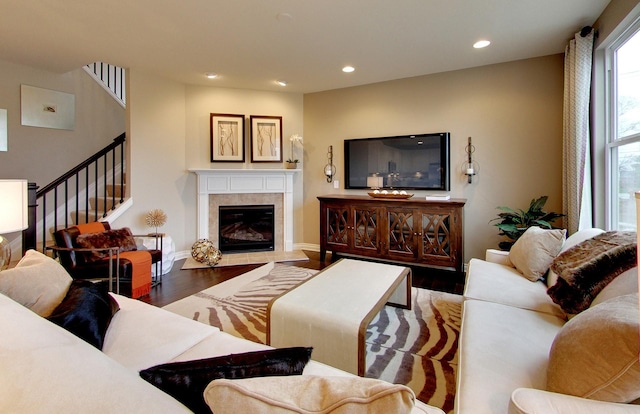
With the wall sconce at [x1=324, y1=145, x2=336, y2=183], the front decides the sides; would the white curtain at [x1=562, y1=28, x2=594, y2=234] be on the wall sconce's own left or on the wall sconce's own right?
on the wall sconce's own left

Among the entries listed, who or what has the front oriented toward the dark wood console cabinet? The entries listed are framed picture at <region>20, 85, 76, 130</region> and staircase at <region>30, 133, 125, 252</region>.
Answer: the framed picture

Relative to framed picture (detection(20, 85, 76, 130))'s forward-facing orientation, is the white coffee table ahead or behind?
ahead

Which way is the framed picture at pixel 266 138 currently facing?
toward the camera

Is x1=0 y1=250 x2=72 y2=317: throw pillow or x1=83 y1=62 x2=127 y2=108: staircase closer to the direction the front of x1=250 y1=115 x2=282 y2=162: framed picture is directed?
the throw pillow

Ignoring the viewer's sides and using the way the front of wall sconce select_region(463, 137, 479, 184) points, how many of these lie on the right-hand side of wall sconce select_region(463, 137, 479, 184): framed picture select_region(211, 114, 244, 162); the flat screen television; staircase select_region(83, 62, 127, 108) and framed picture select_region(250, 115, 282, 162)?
4

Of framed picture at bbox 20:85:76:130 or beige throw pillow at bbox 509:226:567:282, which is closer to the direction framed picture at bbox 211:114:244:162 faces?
the beige throw pillow

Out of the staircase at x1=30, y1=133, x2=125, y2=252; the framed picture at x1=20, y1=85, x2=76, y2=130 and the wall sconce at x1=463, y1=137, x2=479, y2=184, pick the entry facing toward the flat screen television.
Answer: the framed picture

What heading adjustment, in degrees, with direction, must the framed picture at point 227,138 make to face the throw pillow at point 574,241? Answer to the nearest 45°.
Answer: approximately 45° to its left

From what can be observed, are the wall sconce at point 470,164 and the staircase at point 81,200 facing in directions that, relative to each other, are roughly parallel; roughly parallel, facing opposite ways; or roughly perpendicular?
roughly parallel

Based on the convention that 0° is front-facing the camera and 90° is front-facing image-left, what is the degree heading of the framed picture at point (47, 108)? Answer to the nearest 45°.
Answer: approximately 315°

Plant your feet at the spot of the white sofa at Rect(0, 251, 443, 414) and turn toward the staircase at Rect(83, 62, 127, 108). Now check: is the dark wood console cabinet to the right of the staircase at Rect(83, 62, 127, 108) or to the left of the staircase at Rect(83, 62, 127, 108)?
right

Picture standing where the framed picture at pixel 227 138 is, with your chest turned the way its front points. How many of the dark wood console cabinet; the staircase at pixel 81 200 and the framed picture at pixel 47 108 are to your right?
2

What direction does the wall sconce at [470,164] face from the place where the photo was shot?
facing the viewer

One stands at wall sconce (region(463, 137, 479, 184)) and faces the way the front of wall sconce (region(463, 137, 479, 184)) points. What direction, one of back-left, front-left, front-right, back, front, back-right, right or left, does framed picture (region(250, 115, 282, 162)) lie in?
right

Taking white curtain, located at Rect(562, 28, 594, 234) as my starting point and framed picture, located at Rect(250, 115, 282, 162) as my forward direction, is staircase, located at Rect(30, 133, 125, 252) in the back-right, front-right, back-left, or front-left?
front-left

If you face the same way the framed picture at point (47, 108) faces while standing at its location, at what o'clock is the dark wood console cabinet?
The dark wood console cabinet is roughly at 12 o'clock from the framed picture.
